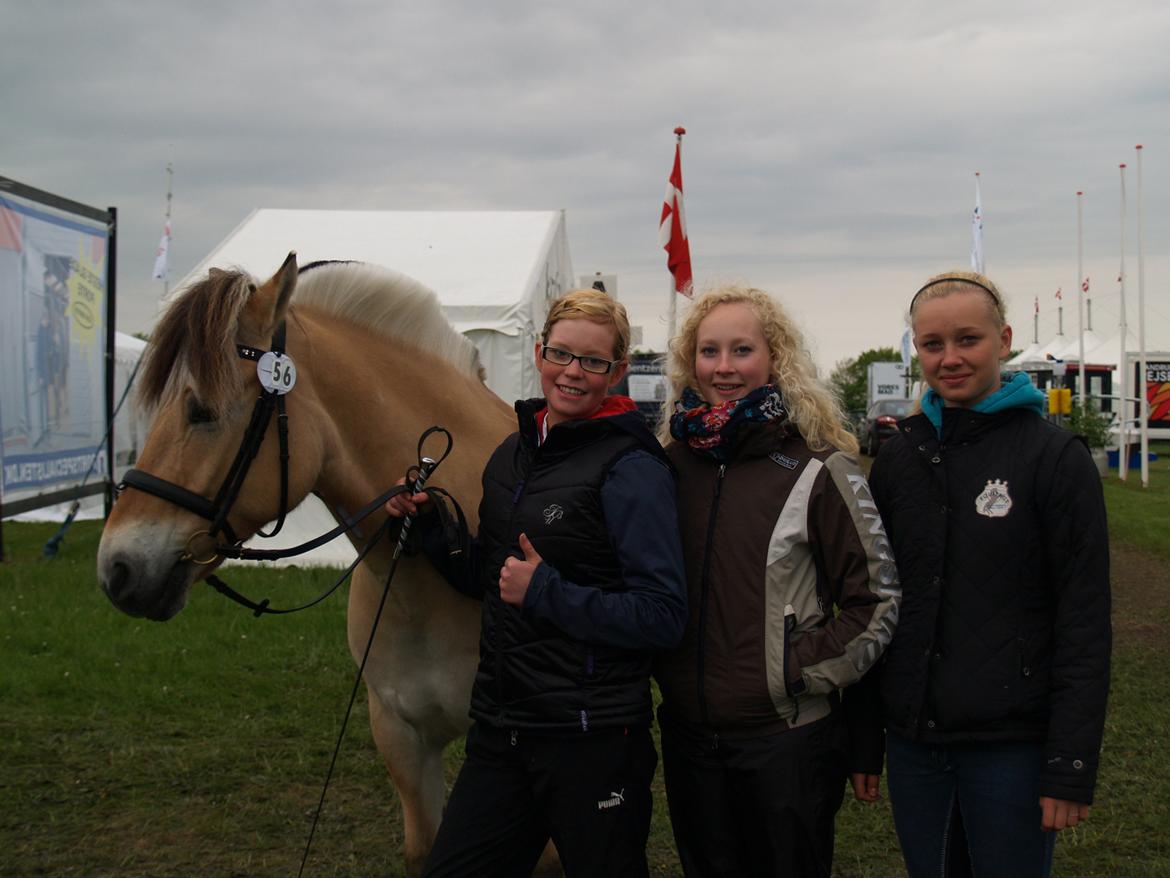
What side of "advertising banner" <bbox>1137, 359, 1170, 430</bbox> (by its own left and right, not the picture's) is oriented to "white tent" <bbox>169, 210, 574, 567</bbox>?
front

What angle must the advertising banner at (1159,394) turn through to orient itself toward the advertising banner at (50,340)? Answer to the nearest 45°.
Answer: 0° — it already faces it

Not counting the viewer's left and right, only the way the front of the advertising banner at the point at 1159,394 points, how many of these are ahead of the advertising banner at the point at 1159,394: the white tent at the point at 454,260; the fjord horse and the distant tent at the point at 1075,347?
2

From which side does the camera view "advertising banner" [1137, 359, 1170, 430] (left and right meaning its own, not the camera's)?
front

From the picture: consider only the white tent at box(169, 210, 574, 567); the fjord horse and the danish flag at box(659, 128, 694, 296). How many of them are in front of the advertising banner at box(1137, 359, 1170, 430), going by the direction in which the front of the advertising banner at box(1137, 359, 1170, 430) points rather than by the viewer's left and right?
3

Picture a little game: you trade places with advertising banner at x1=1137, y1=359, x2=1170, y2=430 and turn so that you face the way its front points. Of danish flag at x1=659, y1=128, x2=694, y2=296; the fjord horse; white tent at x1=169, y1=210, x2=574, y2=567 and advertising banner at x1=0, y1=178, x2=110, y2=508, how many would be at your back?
0

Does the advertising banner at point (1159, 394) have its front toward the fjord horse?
yes

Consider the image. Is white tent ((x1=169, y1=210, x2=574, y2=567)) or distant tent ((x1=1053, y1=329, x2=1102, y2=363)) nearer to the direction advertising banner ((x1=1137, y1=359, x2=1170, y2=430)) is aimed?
the white tent

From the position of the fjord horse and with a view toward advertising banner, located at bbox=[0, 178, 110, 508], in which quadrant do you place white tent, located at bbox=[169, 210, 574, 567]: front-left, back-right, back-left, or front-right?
front-right

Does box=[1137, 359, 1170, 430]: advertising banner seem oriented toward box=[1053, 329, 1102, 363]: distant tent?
no
